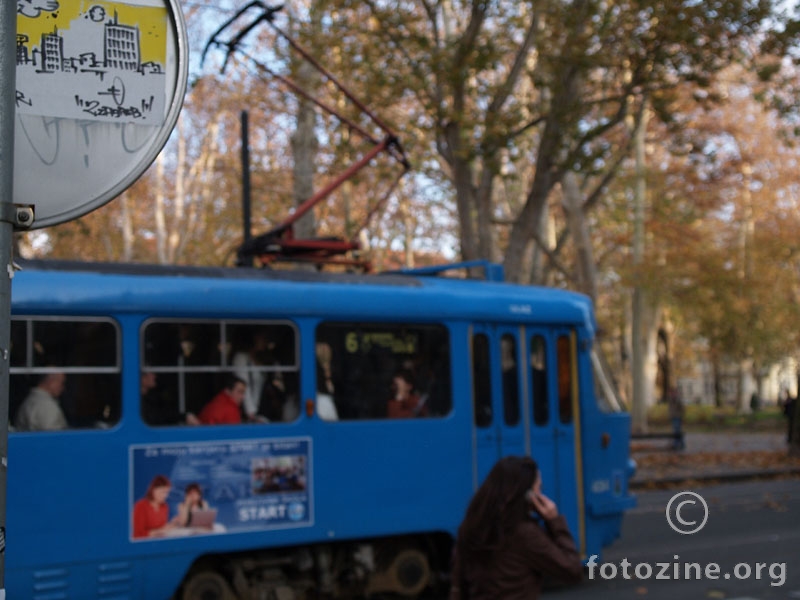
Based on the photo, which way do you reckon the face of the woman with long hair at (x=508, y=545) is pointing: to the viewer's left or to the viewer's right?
to the viewer's right

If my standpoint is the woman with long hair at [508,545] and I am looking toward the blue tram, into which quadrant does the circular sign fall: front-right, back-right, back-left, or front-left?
back-left

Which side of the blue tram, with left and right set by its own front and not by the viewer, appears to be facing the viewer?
right

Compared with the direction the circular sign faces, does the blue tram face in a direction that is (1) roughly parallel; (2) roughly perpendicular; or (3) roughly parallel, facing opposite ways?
roughly perpendicular

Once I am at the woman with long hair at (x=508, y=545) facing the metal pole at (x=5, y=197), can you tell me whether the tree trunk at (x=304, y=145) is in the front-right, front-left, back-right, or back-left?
back-right

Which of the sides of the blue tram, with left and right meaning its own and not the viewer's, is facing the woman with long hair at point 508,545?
right
